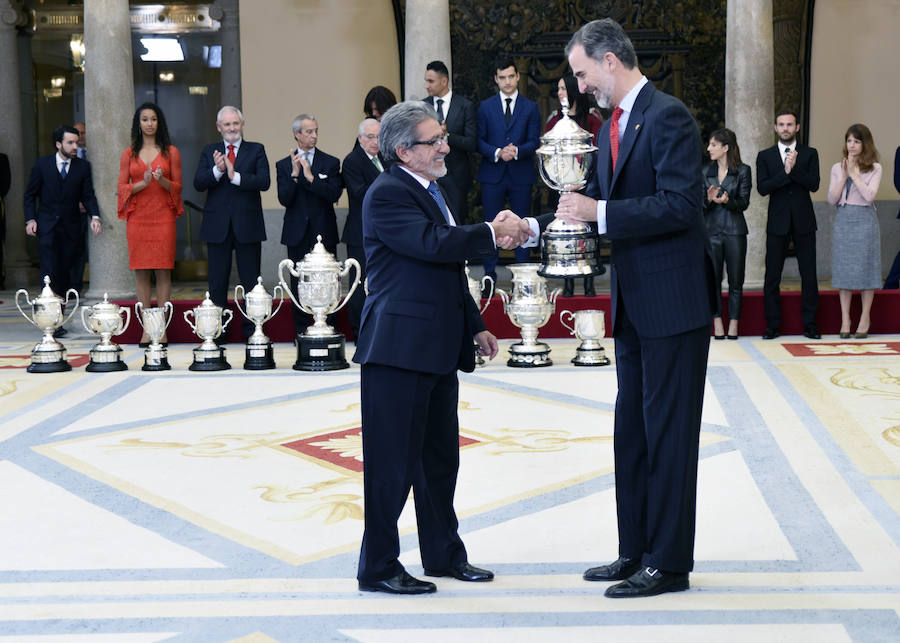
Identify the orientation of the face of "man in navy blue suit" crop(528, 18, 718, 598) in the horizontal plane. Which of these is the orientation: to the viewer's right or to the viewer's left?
to the viewer's left

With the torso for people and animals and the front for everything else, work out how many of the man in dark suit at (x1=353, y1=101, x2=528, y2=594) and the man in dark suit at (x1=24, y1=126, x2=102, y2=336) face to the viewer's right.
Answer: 1

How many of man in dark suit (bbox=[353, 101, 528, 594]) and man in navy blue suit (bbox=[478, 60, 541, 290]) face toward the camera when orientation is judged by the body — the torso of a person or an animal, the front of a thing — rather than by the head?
1

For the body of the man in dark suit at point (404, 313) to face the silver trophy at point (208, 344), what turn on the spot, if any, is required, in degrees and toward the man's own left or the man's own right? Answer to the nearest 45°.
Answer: approximately 90° to the man's own left

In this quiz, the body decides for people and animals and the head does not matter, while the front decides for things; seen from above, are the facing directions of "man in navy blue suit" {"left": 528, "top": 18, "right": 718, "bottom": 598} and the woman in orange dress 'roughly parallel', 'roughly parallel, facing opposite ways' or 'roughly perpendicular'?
roughly perpendicular

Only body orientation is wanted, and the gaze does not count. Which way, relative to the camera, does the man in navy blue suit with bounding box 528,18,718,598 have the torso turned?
to the viewer's left

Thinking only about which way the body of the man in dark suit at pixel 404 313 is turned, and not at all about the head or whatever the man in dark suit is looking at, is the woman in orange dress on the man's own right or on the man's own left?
on the man's own left

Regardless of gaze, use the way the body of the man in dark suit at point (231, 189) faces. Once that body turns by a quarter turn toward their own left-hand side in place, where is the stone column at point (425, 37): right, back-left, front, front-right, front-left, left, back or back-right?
front-left

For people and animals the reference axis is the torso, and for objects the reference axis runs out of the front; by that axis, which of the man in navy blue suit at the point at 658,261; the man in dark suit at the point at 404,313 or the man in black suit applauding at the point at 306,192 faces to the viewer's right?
the man in dark suit

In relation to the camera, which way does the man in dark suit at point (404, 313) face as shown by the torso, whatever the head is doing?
to the viewer's right
